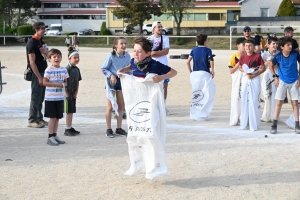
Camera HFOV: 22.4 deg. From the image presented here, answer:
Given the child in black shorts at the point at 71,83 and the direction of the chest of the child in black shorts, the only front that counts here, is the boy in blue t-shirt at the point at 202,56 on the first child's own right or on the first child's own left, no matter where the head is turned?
on the first child's own left

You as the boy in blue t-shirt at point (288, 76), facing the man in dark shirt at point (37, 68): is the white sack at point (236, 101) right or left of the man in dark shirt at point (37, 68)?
right

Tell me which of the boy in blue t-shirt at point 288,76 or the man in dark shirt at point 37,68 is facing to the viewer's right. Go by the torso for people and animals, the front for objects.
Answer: the man in dark shirt

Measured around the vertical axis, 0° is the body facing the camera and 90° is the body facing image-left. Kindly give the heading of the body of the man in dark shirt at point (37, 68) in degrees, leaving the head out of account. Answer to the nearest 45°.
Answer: approximately 270°

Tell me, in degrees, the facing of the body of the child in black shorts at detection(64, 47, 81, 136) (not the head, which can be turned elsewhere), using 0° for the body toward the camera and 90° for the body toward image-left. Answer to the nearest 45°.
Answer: approximately 315°

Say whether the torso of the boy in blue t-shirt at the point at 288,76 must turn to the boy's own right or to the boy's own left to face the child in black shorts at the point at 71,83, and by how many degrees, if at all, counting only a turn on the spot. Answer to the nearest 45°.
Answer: approximately 90° to the boy's own right

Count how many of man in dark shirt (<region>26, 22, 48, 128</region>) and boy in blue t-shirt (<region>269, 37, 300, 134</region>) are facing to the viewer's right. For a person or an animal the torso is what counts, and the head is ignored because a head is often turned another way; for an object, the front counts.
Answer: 1

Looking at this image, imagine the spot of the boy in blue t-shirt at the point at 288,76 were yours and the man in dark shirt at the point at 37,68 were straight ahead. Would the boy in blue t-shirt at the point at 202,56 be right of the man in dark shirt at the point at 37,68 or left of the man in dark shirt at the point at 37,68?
right

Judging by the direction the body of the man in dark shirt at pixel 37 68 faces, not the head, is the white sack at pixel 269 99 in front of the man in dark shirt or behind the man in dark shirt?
in front

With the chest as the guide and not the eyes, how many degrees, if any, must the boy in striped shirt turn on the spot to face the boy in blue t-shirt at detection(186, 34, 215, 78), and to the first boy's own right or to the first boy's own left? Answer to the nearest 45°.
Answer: approximately 90° to the first boy's own left
